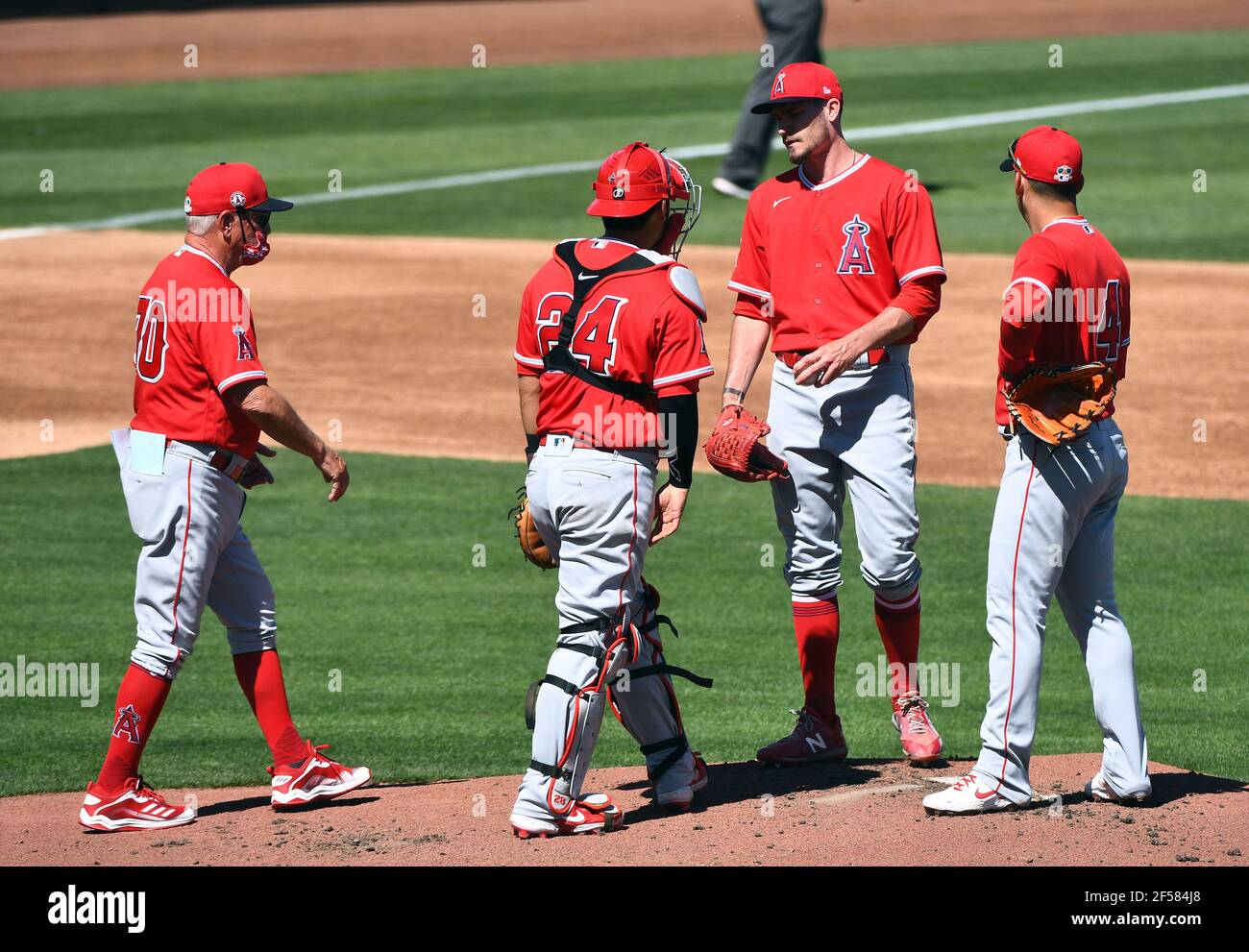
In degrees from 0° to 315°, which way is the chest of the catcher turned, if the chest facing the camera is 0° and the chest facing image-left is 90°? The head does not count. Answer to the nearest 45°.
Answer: approximately 225°

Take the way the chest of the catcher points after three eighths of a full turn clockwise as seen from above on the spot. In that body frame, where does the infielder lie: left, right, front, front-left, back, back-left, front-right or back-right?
left

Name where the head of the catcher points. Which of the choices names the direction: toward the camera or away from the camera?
away from the camera

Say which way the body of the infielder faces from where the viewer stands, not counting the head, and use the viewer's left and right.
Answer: facing away from the viewer and to the left of the viewer
